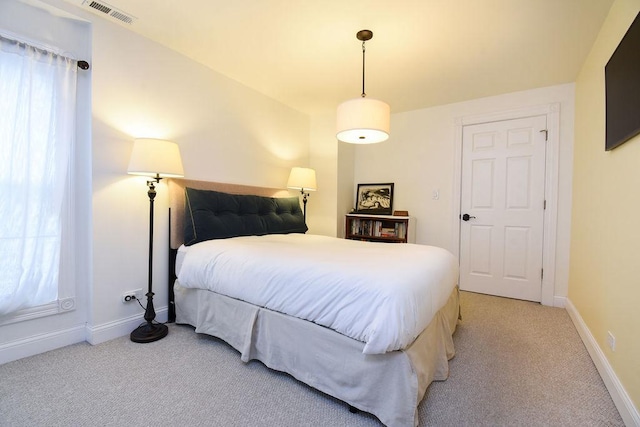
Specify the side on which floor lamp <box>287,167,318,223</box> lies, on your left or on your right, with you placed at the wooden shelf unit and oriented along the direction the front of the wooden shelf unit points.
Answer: on your right

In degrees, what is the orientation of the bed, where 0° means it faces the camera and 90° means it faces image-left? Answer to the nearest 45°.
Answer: approximately 315°

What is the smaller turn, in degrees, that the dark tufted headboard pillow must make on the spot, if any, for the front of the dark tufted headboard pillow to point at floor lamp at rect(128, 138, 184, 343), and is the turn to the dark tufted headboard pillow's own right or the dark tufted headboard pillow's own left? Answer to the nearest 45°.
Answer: approximately 90° to the dark tufted headboard pillow's own right

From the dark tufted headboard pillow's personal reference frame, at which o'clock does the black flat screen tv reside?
The black flat screen tv is roughly at 12 o'clock from the dark tufted headboard pillow.

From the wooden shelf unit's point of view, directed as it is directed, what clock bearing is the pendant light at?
The pendant light is roughly at 12 o'clock from the wooden shelf unit.

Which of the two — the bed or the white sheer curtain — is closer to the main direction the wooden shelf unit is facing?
the bed

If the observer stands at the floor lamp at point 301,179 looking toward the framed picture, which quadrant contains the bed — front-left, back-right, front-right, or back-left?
back-right

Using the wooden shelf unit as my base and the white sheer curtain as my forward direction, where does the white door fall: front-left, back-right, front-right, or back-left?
back-left

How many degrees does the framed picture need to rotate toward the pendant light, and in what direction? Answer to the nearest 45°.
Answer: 0° — it already faces it

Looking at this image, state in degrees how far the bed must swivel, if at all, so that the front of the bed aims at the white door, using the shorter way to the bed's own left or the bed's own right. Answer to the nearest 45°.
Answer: approximately 90° to the bed's own left

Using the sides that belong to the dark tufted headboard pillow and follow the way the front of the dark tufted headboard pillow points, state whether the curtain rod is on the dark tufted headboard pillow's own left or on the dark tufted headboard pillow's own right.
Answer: on the dark tufted headboard pillow's own right
